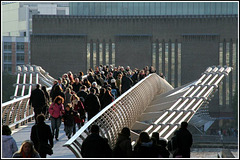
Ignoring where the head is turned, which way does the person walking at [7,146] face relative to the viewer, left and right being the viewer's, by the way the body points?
facing away from the viewer

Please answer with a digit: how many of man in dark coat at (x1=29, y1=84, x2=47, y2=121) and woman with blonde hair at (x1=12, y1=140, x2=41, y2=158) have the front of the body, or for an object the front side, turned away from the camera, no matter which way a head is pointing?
1

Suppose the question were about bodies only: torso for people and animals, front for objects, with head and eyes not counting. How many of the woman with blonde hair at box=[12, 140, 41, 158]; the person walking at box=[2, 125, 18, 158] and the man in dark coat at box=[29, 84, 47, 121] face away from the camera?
2

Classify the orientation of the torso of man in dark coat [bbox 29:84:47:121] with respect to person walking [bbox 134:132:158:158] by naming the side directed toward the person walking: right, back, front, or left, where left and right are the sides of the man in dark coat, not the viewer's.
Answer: back

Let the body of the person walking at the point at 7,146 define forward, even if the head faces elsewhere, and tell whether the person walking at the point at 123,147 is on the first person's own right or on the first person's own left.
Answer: on the first person's own right

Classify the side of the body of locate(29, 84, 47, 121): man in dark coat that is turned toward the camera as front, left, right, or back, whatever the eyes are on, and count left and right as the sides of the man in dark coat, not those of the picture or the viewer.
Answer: back

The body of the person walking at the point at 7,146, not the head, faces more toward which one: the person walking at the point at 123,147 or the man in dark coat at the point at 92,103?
the man in dark coat
